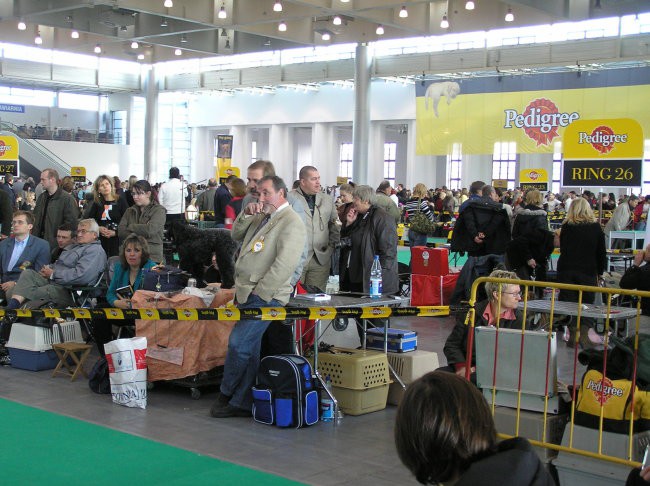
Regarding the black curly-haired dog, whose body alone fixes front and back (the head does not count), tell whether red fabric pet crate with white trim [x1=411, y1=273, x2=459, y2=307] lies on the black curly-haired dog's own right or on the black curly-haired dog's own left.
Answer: on the black curly-haired dog's own right

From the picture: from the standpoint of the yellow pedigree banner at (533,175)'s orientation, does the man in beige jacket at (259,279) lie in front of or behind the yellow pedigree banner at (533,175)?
in front

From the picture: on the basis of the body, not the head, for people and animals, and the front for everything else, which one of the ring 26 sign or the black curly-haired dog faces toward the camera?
the ring 26 sign

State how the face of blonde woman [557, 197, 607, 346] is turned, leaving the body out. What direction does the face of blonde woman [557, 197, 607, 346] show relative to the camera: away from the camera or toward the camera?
away from the camera

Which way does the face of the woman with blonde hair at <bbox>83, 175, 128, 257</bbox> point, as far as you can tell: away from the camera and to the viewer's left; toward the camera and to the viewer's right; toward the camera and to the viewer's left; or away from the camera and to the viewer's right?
toward the camera and to the viewer's right

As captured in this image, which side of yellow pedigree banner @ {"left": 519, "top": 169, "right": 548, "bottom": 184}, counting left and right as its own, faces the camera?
front

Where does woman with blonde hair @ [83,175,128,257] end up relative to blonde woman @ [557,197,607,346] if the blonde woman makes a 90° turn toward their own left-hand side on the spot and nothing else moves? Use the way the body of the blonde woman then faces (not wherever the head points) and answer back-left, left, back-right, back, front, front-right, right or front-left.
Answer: front

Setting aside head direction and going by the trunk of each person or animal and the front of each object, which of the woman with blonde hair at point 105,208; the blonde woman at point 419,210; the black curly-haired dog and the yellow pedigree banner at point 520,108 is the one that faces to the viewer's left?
the black curly-haired dog

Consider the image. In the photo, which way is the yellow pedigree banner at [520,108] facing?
toward the camera

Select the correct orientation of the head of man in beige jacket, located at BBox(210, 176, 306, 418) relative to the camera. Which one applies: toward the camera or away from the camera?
toward the camera

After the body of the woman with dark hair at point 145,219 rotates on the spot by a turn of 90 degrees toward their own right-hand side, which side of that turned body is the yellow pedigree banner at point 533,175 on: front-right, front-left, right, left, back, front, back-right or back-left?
right

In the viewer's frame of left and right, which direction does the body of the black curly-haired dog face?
facing to the left of the viewer
